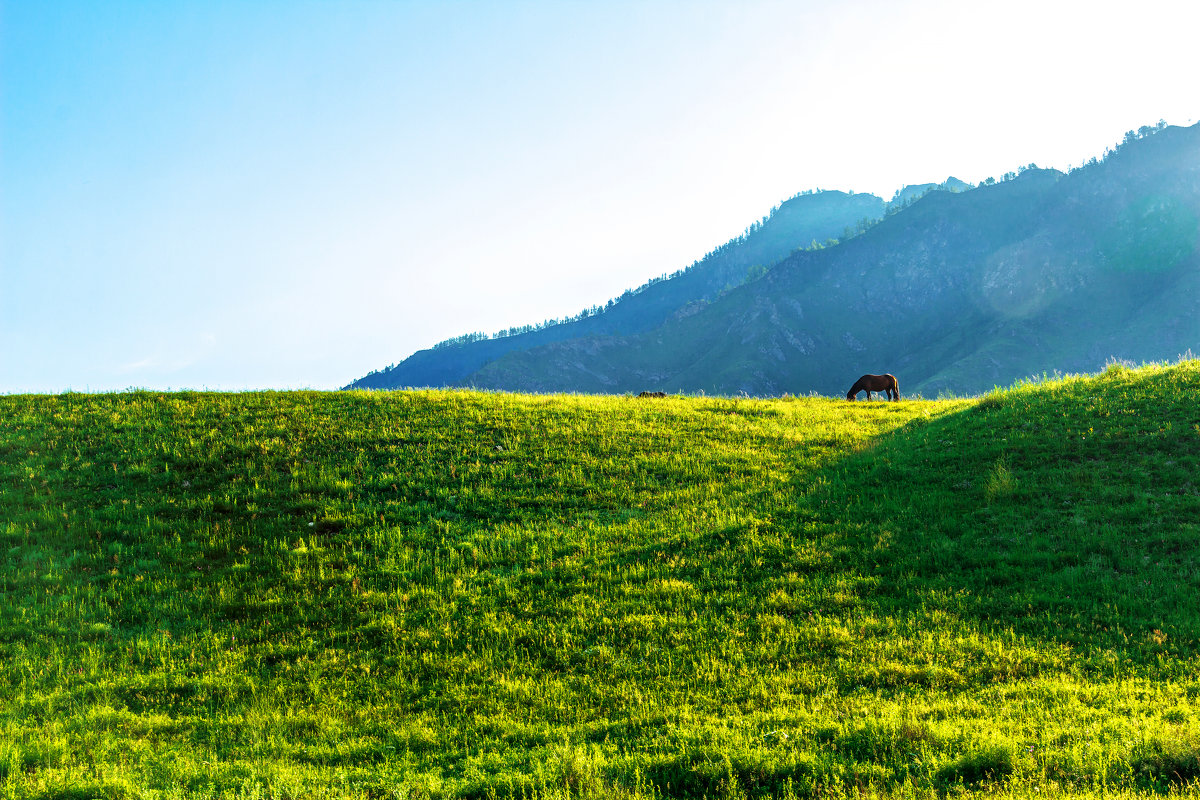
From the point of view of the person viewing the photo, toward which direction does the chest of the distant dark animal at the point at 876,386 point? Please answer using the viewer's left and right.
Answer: facing to the left of the viewer
